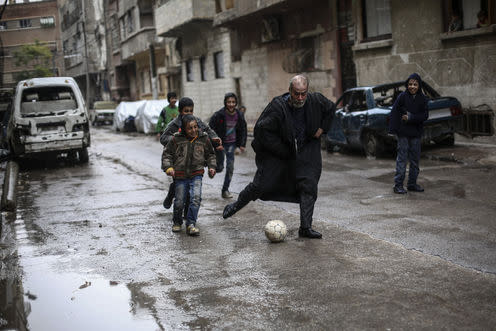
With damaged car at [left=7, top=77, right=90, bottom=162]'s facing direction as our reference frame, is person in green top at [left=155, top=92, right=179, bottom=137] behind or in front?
behind

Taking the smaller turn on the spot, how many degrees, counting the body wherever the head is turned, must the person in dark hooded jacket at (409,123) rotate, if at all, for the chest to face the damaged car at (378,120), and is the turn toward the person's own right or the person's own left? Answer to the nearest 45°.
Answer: approximately 180°
